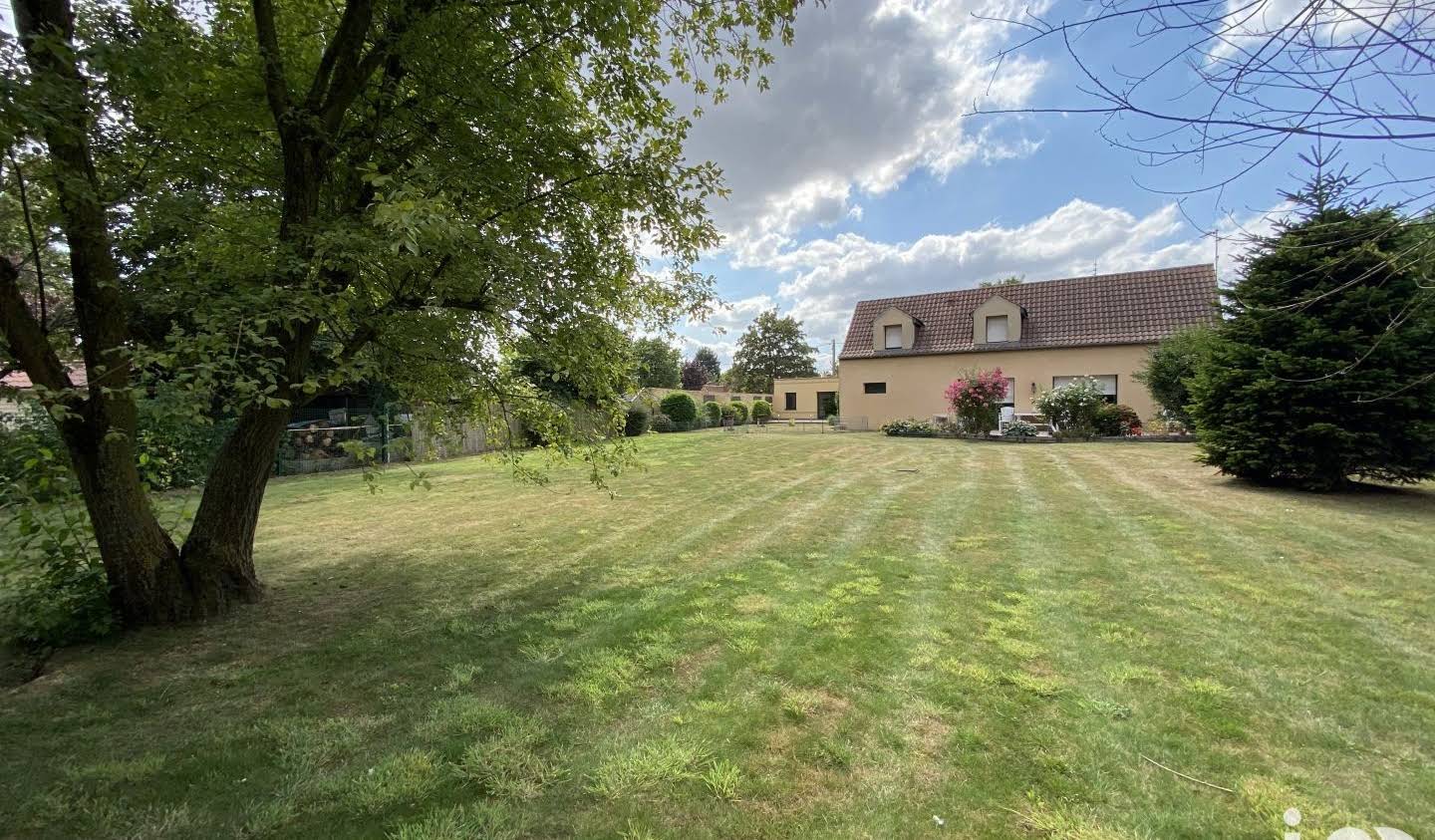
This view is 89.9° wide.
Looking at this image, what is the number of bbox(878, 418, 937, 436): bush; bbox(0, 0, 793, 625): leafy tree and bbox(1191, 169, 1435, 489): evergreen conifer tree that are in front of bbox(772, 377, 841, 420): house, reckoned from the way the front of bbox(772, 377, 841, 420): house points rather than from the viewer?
3

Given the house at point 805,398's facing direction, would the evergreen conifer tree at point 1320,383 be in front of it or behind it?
in front

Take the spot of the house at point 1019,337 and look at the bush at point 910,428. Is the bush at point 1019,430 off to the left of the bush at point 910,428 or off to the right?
left

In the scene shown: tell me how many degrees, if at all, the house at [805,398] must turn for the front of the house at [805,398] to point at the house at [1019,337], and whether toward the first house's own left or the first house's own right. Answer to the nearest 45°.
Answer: approximately 45° to the first house's own left

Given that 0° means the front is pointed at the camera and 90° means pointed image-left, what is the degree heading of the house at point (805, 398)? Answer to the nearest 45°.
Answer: approximately 0°

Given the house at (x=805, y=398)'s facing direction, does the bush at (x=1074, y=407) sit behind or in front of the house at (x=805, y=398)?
in front

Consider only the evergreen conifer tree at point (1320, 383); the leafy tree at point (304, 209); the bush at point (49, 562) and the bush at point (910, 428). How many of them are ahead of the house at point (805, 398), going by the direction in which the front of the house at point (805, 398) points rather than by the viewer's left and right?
4
